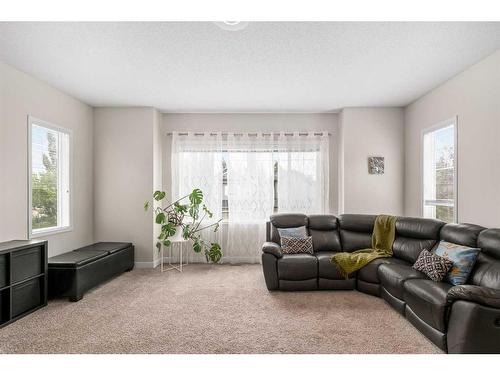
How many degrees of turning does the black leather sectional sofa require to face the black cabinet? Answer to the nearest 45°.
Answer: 0° — it already faces it

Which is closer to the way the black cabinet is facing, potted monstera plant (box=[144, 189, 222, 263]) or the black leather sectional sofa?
the black leather sectional sofa

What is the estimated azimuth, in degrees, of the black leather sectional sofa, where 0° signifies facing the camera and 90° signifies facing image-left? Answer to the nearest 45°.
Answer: approximately 45°

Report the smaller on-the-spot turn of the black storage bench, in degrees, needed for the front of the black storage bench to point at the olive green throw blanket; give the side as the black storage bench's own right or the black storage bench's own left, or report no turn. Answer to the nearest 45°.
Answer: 0° — it already faces it

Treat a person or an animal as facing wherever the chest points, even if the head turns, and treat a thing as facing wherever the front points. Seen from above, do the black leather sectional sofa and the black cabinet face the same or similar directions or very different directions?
very different directions

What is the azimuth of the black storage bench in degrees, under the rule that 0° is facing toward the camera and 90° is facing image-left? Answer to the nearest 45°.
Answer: approximately 315°

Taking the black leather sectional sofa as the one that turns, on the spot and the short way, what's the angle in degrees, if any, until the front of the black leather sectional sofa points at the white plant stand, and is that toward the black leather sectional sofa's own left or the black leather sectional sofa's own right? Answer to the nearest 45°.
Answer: approximately 45° to the black leather sectional sofa's own right

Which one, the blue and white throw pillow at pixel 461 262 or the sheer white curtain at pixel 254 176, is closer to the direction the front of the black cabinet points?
the blue and white throw pillow
